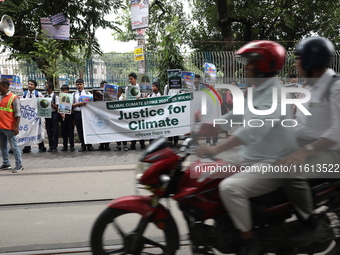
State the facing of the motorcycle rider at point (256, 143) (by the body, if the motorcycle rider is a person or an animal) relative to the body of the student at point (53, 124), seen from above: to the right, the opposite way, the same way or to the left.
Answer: to the right

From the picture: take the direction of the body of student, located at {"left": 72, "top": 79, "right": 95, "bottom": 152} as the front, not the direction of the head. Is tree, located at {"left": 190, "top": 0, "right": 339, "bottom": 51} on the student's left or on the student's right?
on the student's left

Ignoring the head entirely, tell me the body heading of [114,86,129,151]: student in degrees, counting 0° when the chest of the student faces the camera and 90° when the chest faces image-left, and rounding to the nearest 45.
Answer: approximately 0°

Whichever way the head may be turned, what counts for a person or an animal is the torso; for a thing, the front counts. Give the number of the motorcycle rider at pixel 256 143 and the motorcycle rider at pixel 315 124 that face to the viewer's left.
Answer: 2

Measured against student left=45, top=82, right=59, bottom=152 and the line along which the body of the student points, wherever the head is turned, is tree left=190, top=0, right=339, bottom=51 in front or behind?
behind

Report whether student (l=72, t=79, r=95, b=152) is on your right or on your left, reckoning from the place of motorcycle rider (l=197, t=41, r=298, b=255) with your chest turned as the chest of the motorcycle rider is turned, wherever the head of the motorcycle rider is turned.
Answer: on your right

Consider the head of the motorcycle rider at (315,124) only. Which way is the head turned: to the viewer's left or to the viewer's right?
to the viewer's left

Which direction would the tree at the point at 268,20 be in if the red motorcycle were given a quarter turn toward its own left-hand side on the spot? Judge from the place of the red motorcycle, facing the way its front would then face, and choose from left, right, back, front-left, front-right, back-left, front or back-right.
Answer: back

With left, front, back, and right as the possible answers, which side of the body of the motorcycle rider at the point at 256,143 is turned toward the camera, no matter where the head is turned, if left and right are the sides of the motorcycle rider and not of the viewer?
left

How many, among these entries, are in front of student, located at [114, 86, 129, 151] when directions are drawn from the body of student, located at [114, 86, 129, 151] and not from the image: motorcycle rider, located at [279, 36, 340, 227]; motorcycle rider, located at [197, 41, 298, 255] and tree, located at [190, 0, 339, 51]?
2

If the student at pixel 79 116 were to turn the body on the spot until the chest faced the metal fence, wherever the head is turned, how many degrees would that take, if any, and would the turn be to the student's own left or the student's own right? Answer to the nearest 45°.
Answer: approximately 135° to the student's own left

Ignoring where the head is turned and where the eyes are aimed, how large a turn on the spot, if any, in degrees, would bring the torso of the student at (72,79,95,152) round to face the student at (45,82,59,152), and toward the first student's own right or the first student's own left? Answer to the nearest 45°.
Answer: approximately 135° to the first student's own right

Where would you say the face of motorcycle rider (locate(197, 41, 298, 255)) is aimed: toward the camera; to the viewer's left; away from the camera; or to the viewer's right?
to the viewer's left

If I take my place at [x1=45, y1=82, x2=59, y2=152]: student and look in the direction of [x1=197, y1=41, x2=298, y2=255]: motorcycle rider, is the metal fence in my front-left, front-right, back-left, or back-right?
back-left
